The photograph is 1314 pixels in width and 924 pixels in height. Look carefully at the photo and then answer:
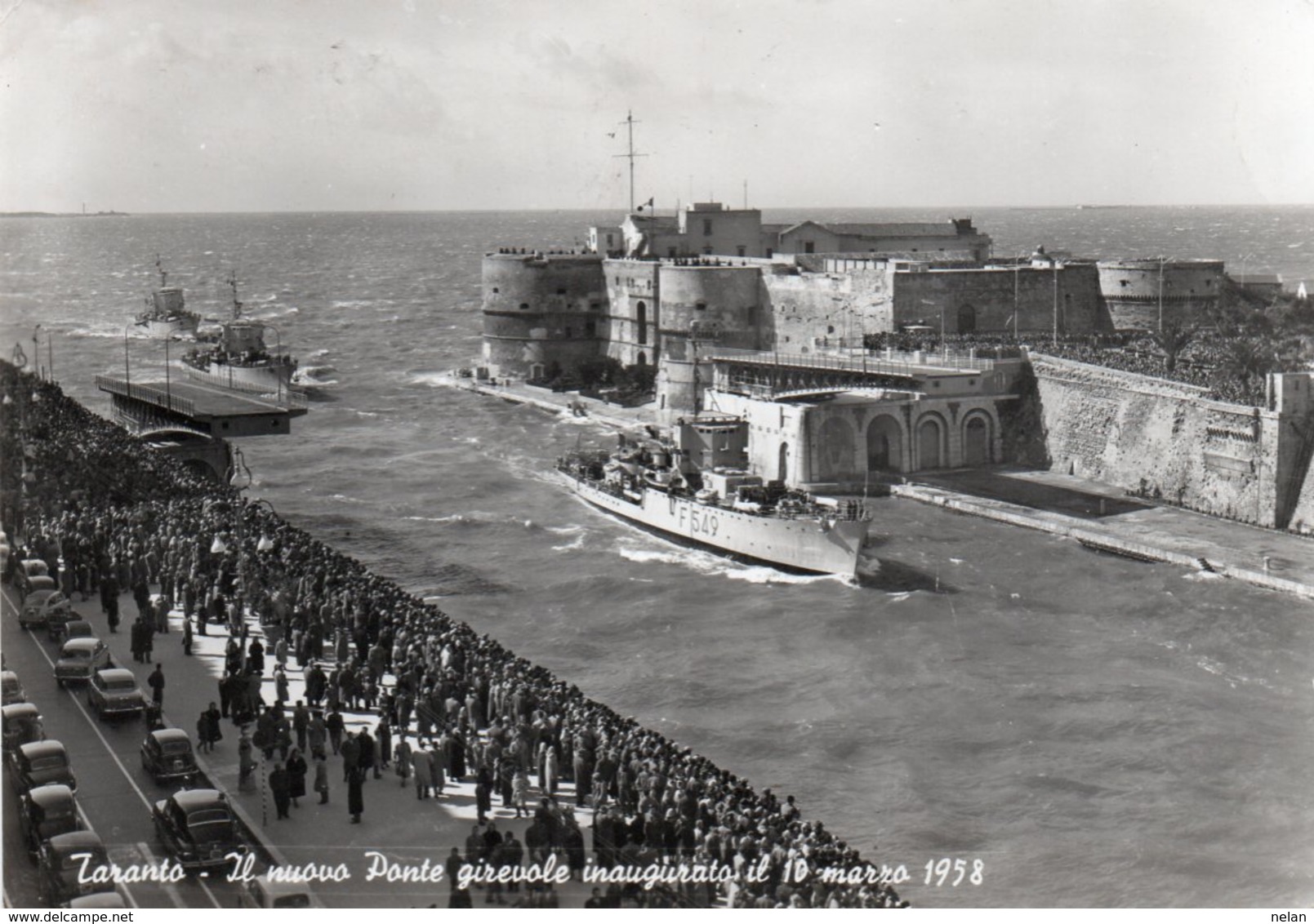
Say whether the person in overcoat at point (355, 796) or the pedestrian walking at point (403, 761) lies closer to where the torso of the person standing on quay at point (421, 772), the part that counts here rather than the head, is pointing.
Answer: the pedestrian walking

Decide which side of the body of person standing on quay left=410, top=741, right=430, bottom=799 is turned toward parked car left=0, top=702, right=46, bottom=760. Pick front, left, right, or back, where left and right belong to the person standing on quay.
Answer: left

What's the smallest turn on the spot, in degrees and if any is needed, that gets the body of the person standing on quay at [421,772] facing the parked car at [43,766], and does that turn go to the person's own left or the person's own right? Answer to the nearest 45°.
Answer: approximately 90° to the person's own left

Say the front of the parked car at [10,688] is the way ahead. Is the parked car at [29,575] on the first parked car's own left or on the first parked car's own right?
on the first parked car's own left

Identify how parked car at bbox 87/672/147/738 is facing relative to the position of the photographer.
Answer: facing away from the viewer and to the left of the viewer

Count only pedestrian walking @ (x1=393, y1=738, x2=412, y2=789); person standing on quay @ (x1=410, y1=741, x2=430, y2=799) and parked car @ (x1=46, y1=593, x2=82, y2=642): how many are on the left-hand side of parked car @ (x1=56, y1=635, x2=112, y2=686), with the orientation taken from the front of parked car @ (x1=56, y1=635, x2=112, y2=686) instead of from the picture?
2

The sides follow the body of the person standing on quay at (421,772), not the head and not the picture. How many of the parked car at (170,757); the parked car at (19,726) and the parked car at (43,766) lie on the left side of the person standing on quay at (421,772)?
3
